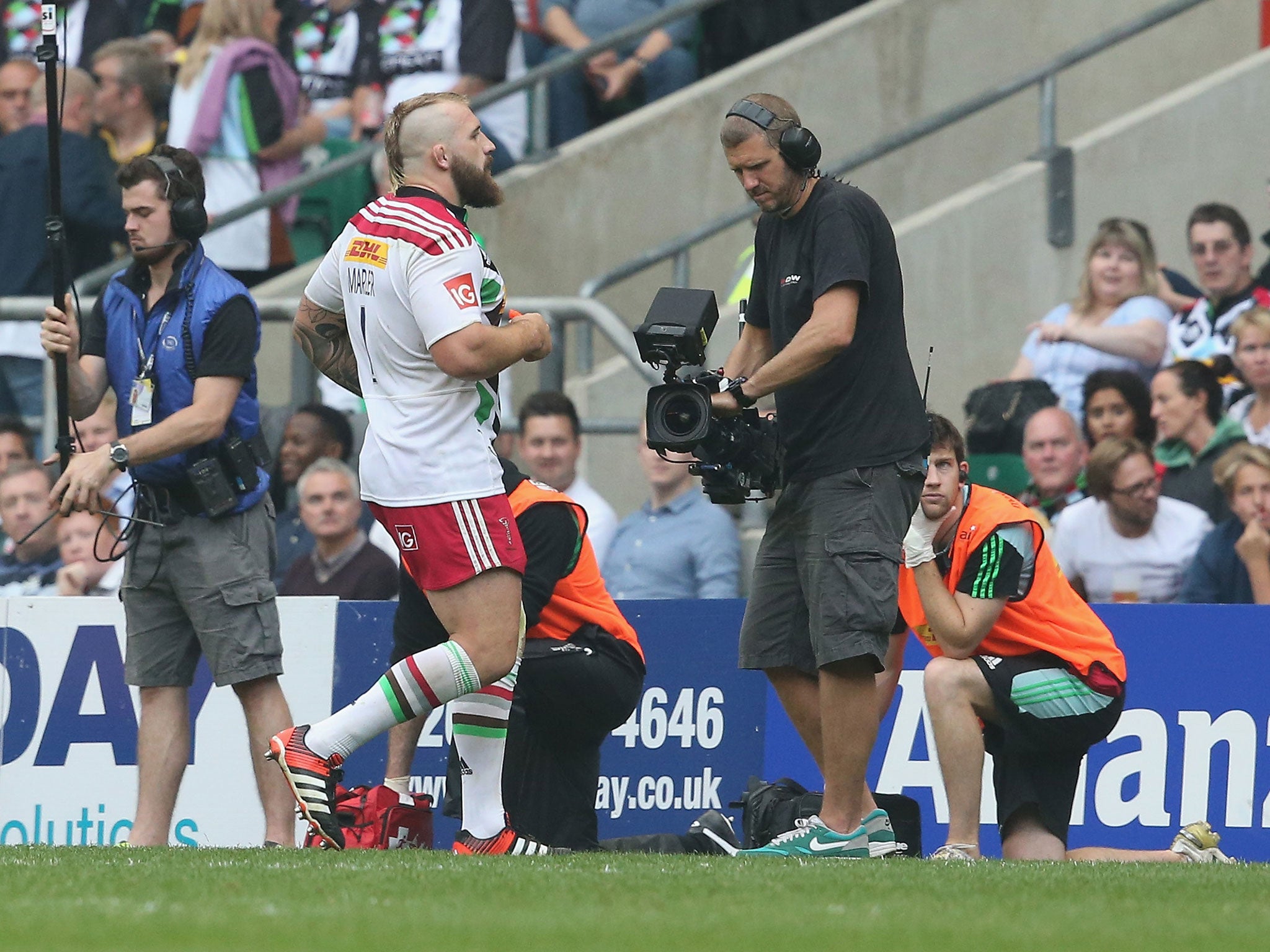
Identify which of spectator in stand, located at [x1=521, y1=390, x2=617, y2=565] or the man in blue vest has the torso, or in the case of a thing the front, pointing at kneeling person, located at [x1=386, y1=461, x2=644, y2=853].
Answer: the spectator in stand

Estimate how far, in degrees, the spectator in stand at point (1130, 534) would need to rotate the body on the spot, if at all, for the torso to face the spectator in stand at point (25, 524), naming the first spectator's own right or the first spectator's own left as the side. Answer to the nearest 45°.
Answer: approximately 90° to the first spectator's own right

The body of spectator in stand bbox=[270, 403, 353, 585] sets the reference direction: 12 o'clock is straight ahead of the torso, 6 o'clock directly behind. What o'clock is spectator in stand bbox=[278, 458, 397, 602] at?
spectator in stand bbox=[278, 458, 397, 602] is roughly at 10 o'clock from spectator in stand bbox=[270, 403, 353, 585].

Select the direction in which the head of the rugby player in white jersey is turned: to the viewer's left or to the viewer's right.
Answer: to the viewer's right
